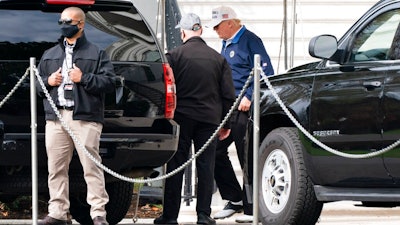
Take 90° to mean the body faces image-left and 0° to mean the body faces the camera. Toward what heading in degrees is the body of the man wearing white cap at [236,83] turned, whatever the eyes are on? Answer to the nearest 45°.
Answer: approximately 45°

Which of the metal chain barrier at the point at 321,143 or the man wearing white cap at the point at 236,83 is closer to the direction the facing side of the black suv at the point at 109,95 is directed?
the man wearing white cap

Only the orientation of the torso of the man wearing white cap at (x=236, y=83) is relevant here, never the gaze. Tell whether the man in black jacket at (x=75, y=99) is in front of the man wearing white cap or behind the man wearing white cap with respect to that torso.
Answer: in front

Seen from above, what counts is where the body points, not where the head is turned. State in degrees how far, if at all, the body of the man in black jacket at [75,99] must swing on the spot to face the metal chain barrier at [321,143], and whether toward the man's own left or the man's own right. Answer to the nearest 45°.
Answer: approximately 135° to the man's own left

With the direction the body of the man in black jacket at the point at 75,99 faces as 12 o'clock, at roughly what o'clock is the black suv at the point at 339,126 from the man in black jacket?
The black suv is roughly at 8 o'clock from the man in black jacket.

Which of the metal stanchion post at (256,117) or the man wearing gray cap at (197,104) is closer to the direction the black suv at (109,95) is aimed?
the man wearing gray cap

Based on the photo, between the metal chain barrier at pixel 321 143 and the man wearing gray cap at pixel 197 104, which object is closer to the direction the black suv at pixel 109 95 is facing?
the man wearing gray cap

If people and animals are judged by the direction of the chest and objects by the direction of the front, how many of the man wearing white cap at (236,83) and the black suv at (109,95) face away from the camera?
1
